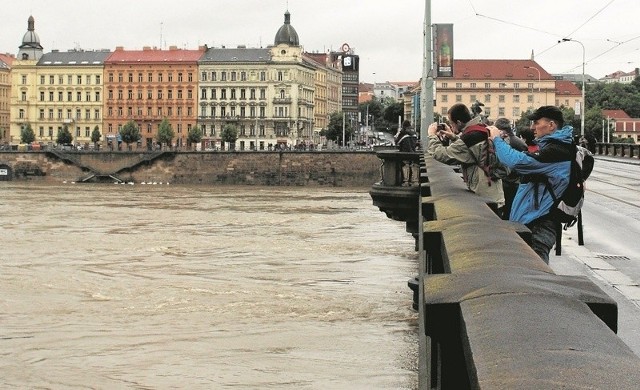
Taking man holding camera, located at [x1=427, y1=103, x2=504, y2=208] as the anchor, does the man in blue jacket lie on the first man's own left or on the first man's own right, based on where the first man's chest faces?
on the first man's own left

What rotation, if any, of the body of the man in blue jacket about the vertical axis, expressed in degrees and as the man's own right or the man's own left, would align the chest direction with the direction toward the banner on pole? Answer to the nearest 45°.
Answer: approximately 90° to the man's own right

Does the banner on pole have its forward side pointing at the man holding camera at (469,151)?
yes

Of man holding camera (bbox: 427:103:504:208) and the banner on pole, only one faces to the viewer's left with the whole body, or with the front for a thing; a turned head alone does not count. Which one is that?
the man holding camera

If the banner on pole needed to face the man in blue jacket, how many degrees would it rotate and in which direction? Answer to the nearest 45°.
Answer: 0° — it already faces them

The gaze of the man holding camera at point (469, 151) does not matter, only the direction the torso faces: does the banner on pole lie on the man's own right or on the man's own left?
on the man's own right

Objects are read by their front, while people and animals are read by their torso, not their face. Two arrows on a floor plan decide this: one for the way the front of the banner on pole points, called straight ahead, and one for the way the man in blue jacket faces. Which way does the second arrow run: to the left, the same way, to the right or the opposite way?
to the right

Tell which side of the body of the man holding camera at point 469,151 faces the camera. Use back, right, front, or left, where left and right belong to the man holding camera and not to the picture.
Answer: left

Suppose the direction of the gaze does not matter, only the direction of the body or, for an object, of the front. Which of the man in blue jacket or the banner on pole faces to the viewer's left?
the man in blue jacket

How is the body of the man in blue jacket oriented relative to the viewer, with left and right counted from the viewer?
facing to the left of the viewer
